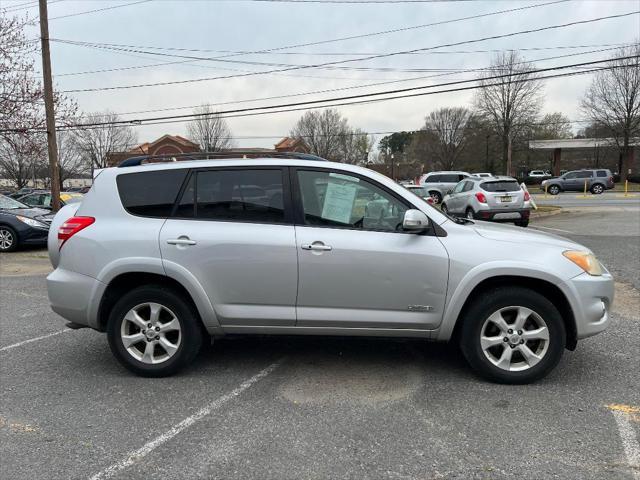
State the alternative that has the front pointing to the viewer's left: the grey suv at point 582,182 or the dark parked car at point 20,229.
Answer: the grey suv at point 582,182

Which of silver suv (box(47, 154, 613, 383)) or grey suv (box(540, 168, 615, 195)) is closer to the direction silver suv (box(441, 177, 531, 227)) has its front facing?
the grey suv

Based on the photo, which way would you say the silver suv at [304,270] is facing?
to the viewer's right

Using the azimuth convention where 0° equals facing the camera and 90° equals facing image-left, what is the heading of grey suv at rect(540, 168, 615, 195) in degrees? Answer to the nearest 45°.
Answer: approximately 90°

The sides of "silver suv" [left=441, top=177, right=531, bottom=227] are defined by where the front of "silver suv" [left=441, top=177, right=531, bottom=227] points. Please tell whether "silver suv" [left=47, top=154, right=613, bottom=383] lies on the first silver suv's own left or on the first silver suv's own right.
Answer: on the first silver suv's own left

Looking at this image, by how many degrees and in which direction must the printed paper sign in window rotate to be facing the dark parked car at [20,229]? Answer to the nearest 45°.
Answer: approximately 135° to its right

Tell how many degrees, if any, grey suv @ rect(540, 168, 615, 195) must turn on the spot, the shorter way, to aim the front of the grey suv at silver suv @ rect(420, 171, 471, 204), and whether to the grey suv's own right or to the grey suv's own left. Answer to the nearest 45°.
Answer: approximately 45° to the grey suv's own left

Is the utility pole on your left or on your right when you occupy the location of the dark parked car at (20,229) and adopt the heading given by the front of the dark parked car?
on your left

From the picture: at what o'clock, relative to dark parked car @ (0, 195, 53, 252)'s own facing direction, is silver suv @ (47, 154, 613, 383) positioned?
The silver suv is roughly at 1 o'clock from the dark parked car.

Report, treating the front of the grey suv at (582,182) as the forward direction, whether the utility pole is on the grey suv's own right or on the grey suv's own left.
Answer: on the grey suv's own left

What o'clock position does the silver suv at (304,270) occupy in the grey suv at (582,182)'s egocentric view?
The silver suv is roughly at 9 o'clock from the grey suv.
